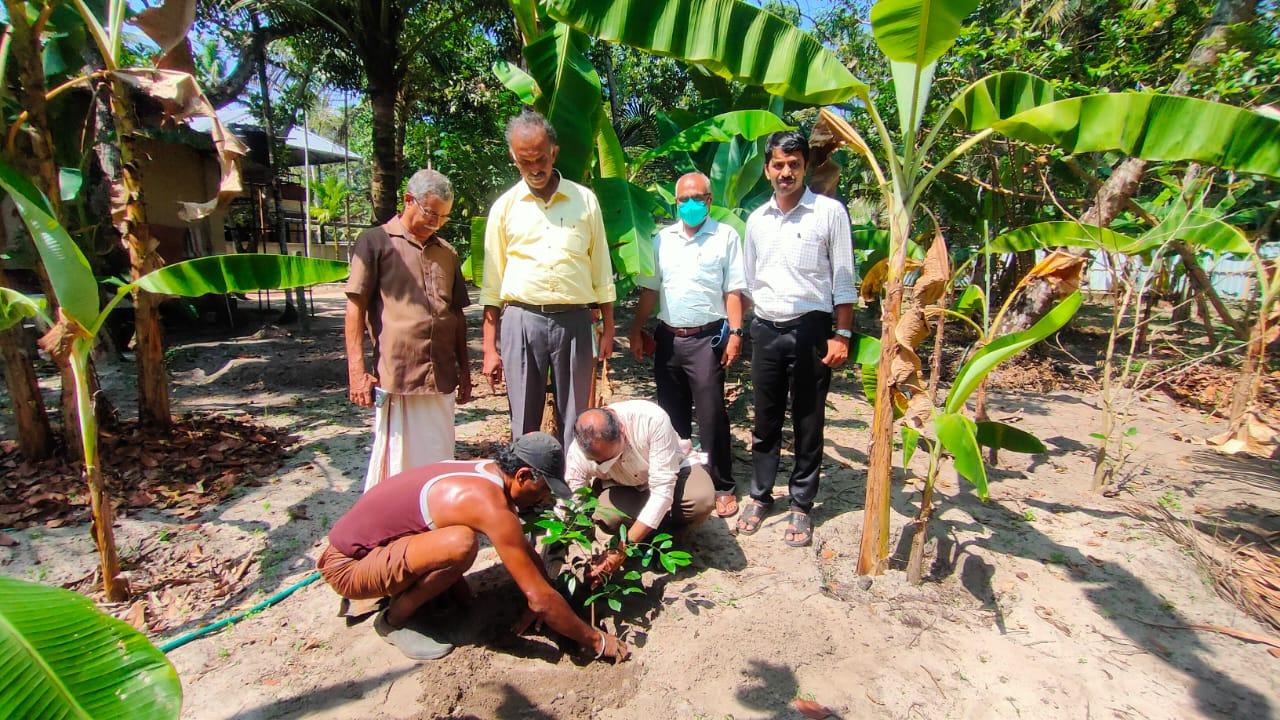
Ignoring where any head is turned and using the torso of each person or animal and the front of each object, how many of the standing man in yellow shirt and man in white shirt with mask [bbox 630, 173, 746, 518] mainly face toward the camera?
2

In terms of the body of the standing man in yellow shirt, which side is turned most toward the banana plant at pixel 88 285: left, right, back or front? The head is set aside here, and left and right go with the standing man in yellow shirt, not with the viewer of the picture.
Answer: right

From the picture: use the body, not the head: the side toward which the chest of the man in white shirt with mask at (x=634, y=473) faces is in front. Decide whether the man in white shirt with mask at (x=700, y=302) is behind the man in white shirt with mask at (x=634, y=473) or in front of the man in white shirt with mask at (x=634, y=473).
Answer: behind

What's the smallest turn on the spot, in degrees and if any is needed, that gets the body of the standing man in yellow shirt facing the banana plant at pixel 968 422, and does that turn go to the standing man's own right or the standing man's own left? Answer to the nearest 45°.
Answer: approximately 45° to the standing man's own left

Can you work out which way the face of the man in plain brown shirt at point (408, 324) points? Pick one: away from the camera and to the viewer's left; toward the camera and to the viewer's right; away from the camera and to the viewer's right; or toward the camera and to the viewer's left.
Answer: toward the camera and to the viewer's right

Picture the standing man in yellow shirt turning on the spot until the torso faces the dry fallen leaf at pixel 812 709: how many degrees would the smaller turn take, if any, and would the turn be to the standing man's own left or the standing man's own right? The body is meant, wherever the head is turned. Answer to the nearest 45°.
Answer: approximately 45° to the standing man's own left

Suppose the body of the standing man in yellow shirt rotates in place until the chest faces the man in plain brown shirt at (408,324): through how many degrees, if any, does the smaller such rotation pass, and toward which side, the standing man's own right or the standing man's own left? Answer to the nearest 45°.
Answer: approximately 90° to the standing man's own right

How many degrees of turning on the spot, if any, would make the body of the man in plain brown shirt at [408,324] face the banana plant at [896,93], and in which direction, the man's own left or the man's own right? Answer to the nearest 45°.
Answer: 0° — they already face it
